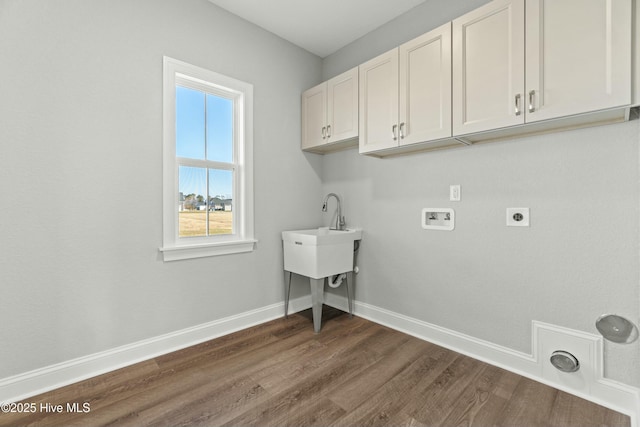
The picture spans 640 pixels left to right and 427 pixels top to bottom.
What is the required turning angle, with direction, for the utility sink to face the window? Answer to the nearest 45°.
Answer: approximately 45° to its right

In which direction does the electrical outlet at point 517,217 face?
toward the camera

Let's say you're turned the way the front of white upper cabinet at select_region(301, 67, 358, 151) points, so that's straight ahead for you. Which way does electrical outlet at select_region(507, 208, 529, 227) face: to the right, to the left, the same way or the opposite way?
the same way

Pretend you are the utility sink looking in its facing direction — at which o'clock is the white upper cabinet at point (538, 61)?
The white upper cabinet is roughly at 9 o'clock from the utility sink.

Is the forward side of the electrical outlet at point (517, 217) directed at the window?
no

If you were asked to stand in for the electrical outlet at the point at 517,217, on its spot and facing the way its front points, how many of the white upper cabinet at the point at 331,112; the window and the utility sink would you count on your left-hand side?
0

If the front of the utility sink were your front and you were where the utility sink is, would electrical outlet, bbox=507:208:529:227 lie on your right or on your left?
on your left

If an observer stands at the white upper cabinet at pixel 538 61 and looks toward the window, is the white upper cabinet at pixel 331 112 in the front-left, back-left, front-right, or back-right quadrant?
front-right

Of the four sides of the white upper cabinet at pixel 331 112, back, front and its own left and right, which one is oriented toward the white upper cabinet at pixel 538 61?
left

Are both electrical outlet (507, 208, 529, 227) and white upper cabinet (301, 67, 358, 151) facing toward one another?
no

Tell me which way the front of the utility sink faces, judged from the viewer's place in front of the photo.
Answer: facing the viewer and to the left of the viewer

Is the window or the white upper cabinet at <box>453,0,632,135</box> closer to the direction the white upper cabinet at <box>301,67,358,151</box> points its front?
the window

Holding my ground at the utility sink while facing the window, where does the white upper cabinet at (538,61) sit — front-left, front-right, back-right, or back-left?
back-left

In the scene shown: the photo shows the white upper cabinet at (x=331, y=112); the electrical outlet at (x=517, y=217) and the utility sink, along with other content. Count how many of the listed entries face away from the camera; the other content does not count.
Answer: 0

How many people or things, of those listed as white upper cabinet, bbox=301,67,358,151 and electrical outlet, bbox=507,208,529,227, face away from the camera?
0

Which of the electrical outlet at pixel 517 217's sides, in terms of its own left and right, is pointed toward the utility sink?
right

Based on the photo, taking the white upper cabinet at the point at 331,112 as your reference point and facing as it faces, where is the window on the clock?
The window is roughly at 1 o'clock from the white upper cabinet.

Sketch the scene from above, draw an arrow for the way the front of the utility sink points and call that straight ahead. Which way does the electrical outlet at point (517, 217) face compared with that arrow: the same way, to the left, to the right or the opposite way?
the same way
